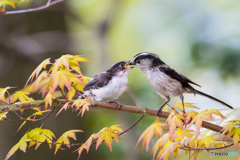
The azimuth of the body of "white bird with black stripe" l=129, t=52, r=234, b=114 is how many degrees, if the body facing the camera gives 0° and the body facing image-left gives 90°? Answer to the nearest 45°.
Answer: approximately 90°
